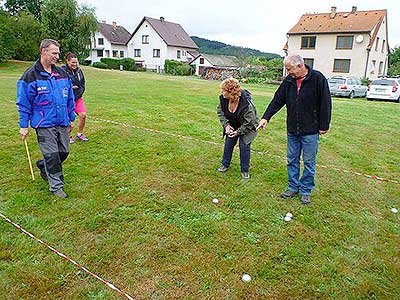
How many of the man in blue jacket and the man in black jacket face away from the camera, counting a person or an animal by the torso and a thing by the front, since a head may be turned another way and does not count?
0

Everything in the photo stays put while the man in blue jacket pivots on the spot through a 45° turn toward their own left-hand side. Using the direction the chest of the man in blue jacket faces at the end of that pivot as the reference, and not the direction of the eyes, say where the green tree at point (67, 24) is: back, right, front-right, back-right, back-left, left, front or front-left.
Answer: left

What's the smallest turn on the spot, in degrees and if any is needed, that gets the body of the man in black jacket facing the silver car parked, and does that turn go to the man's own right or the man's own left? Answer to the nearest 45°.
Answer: approximately 135° to the man's own right

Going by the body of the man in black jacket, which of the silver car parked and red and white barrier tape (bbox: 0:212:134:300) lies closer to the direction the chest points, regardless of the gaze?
the red and white barrier tape

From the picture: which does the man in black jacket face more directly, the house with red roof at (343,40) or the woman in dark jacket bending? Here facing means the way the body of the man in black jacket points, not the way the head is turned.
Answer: the woman in dark jacket bending

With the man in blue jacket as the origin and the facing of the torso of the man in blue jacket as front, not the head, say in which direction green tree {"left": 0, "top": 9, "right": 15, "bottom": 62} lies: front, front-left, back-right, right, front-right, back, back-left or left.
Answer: back-left

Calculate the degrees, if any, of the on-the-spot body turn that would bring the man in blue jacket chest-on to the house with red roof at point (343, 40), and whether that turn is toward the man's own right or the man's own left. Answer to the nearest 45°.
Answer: approximately 90° to the man's own left

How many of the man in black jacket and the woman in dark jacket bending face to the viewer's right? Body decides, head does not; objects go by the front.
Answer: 0

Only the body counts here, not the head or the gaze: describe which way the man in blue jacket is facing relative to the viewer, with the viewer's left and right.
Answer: facing the viewer and to the right of the viewer

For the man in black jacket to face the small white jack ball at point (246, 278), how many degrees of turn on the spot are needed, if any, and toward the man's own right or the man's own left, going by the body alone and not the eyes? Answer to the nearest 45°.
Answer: approximately 45° to the man's own left

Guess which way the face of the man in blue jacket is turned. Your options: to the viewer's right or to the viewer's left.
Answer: to the viewer's right

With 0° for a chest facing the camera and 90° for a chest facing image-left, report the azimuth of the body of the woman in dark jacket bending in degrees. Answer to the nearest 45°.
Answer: approximately 45°

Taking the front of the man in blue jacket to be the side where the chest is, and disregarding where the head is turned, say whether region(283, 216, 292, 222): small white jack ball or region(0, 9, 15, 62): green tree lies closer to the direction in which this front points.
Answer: the small white jack ball

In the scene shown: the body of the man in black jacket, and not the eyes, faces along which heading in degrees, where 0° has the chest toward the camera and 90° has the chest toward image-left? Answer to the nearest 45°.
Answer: approximately 45°

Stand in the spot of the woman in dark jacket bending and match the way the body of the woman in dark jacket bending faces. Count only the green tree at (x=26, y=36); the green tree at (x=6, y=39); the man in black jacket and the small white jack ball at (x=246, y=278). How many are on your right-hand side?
2
